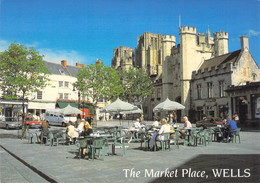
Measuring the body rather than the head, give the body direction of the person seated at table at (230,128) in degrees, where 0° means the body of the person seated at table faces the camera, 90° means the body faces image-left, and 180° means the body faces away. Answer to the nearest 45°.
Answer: approximately 90°

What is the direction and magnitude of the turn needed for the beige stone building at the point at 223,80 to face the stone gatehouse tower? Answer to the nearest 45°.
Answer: approximately 90° to its right

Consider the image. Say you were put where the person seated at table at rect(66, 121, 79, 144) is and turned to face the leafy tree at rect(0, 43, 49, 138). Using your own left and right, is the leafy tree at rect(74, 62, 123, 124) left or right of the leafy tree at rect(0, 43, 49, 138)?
right

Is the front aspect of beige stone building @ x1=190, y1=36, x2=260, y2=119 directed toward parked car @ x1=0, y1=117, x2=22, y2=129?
yes

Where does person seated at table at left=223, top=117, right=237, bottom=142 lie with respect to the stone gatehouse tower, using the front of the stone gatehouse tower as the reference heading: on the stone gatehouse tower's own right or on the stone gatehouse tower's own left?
on the stone gatehouse tower's own left

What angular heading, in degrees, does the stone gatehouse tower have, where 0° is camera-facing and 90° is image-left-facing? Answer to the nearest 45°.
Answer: approximately 45°

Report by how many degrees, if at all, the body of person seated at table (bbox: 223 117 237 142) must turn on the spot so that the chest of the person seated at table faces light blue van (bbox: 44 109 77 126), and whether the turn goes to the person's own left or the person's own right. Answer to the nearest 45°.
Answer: approximately 45° to the person's own right
